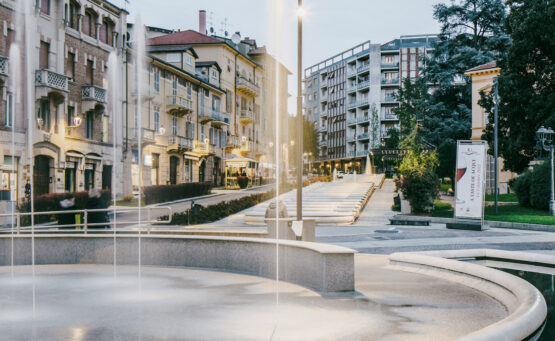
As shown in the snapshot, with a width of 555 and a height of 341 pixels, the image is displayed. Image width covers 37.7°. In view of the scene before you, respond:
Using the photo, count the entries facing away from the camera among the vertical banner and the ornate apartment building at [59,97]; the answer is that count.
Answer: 0

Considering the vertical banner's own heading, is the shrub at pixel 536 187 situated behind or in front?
behind

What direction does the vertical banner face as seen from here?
toward the camera

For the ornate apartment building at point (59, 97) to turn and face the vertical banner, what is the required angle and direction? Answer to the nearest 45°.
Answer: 0° — it already faces it

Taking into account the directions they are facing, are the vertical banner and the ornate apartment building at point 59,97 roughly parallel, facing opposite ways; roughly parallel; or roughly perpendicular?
roughly perpendicular

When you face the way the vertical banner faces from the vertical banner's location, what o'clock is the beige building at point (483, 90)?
The beige building is roughly at 6 o'clock from the vertical banner.

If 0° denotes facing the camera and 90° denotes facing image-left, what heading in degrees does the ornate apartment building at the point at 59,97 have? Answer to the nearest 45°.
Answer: approximately 315°

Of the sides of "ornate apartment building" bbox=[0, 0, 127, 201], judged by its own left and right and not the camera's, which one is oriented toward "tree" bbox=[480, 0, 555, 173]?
front

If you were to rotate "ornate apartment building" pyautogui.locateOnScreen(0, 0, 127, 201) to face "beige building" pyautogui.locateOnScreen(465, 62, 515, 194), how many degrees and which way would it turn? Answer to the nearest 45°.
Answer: approximately 45° to its left

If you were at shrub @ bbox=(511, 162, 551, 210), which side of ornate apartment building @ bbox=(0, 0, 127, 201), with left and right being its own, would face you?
front
